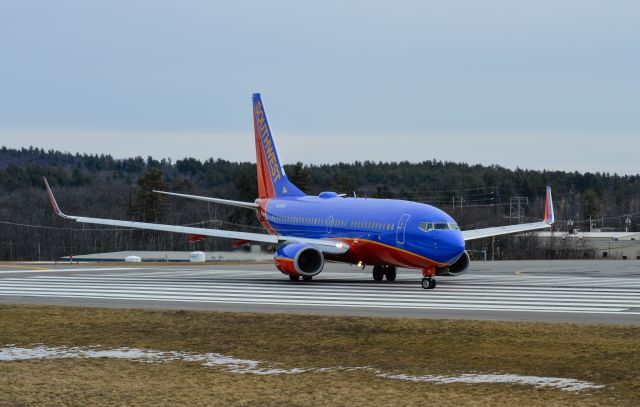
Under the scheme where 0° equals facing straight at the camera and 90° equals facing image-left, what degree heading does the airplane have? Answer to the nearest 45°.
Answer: approximately 315°
